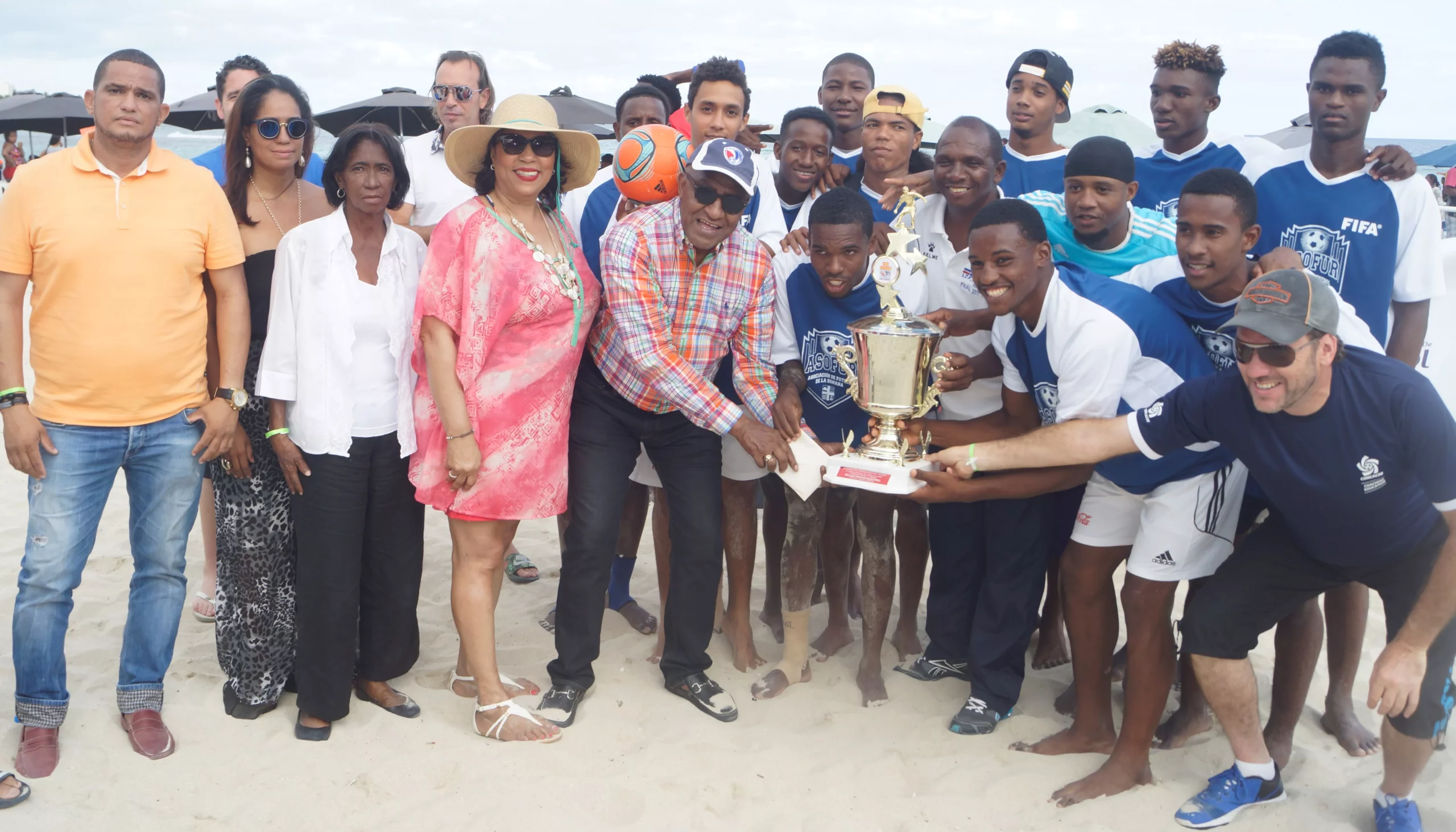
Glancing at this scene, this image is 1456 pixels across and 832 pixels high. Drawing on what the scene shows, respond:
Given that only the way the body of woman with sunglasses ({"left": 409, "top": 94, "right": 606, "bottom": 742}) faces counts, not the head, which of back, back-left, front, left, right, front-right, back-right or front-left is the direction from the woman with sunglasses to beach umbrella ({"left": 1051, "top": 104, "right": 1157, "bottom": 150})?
left

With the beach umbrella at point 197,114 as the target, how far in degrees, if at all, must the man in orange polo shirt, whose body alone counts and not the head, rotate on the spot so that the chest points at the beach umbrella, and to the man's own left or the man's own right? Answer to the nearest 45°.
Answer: approximately 180°

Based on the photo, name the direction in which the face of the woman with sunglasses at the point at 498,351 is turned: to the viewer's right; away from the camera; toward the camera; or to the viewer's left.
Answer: toward the camera

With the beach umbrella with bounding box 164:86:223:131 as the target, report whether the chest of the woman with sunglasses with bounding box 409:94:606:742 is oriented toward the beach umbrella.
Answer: no

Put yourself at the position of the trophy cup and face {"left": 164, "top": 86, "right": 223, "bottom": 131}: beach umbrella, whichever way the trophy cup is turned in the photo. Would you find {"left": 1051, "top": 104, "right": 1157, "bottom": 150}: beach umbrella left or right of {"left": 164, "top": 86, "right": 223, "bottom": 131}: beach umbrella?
right

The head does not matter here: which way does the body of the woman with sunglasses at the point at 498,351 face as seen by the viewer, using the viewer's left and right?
facing the viewer and to the right of the viewer

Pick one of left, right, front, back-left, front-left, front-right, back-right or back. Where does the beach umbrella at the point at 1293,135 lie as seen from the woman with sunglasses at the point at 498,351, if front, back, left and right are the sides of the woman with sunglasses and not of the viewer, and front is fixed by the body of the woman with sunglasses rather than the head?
left

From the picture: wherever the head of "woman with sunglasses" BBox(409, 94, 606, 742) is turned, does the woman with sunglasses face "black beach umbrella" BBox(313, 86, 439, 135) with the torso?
no

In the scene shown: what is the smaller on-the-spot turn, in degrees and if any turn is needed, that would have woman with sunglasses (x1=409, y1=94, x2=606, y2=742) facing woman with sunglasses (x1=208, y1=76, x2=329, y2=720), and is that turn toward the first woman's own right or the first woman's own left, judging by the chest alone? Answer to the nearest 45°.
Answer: approximately 135° to the first woman's own right

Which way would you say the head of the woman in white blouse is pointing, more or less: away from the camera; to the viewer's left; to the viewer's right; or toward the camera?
toward the camera

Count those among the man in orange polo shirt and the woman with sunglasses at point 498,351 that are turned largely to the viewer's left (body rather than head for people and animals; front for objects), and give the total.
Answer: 0

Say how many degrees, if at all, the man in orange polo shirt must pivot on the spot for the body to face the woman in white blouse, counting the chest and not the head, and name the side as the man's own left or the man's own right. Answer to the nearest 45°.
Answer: approximately 90° to the man's own left

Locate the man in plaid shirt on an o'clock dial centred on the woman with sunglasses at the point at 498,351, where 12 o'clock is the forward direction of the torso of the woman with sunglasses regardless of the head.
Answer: The man in plaid shirt is roughly at 10 o'clock from the woman with sunglasses.

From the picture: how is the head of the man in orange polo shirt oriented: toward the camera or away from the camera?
toward the camera

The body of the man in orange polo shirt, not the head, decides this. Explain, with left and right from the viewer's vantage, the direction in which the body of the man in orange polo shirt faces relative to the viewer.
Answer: facing the viewer

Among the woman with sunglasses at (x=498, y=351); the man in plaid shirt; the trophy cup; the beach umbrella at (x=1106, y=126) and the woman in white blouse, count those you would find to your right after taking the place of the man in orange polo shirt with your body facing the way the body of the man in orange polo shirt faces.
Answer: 0

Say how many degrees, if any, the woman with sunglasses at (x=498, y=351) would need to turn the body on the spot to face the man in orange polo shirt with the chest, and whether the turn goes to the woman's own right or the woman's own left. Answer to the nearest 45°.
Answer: approximately 135° to the woman's own right
